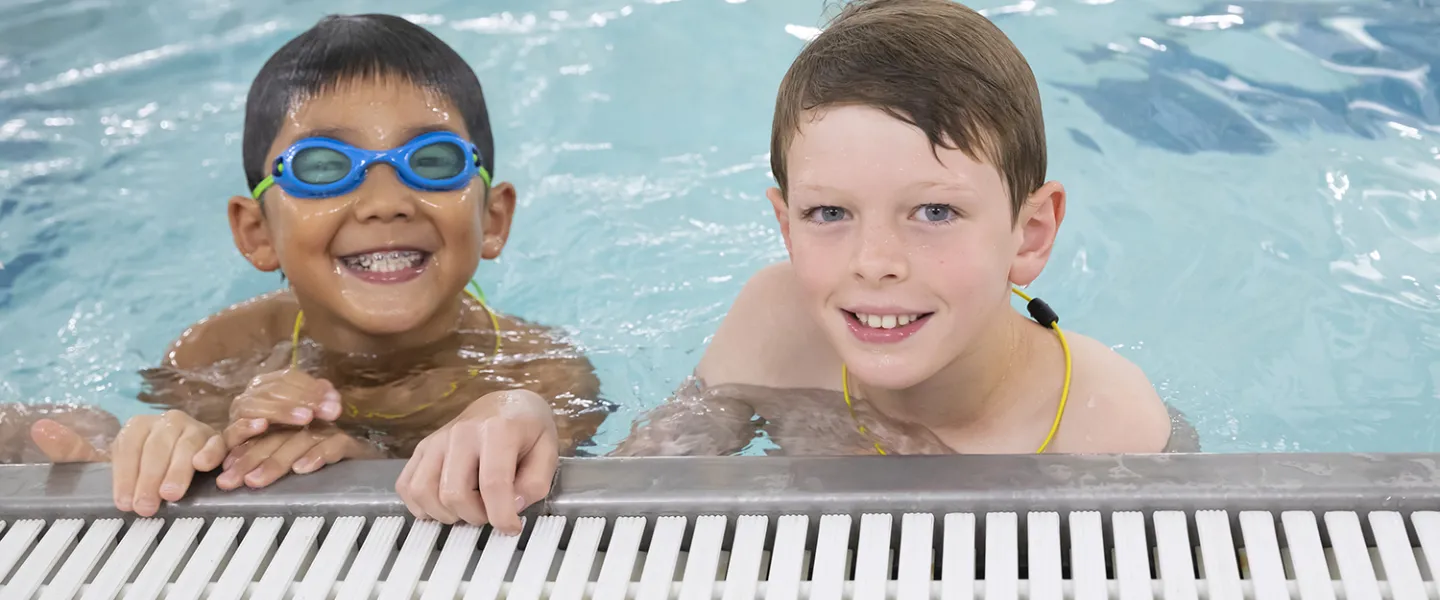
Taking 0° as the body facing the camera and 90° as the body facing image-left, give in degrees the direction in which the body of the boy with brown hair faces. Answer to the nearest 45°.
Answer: approximately 0°
